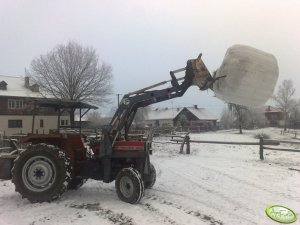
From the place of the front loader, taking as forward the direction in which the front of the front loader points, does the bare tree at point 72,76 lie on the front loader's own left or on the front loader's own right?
on the front loader's own left

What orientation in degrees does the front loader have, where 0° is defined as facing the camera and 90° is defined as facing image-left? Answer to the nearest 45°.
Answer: approximately 270°
